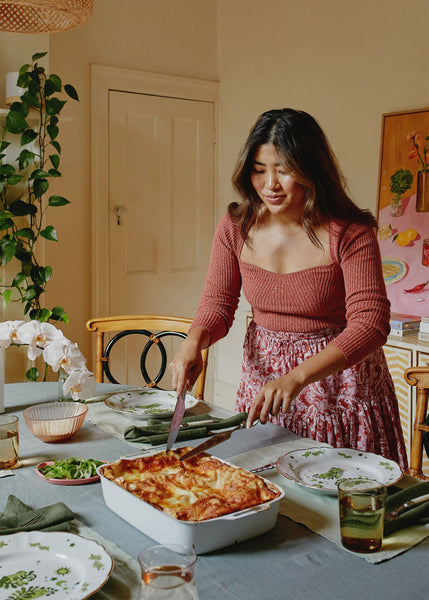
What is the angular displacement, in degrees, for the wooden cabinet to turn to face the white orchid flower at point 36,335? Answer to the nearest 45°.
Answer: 0° — it already faces it

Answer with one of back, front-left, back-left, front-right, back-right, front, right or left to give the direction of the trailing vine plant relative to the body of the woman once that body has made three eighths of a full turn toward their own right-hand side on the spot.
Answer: front-left

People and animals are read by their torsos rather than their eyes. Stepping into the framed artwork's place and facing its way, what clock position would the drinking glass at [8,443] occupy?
The drinking glass is roughly at 11 o'clock from the framed artwork.

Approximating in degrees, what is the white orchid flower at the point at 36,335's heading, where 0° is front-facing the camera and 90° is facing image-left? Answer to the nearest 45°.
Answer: approximately 0°

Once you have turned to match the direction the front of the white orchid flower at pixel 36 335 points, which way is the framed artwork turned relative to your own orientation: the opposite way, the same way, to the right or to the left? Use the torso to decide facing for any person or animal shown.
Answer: to the right

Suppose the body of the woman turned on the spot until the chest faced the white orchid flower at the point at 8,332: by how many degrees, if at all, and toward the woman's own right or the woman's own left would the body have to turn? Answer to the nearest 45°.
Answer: approximately 45° to the woman's own right

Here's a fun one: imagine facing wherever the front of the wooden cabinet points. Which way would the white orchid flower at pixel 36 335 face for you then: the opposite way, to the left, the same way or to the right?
to the left

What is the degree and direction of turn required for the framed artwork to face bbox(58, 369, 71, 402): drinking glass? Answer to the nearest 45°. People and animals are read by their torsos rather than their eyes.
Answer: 0° — it already faces it

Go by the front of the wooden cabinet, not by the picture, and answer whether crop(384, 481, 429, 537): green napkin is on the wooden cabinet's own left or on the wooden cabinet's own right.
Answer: on the wooden cabinet's own left
